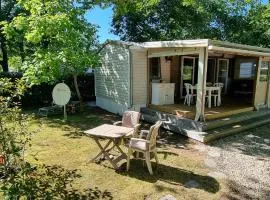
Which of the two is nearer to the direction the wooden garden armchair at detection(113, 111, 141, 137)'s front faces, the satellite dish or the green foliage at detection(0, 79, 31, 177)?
the green foliage

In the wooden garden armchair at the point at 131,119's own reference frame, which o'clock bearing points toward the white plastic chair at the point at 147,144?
the white plastic chair at the point at 147,144 is roughly at 10 o'clock from the wooden garden armchair at the point at 131,119.

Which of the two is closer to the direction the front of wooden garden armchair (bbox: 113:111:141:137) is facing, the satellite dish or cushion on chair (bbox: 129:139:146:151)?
the cushion on chair

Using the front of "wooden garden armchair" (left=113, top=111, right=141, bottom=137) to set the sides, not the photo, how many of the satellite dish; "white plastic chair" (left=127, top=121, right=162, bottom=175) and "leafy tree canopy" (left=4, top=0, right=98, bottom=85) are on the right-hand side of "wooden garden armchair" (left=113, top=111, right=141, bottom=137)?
2

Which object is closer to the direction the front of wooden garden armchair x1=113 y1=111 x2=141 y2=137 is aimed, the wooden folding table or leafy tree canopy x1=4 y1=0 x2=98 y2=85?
the wooden folding table

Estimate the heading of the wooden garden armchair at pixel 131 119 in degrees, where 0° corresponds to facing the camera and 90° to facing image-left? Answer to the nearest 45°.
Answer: approximately 45°
